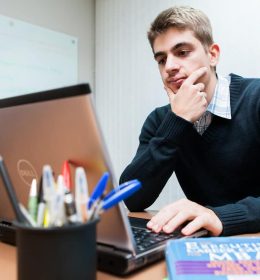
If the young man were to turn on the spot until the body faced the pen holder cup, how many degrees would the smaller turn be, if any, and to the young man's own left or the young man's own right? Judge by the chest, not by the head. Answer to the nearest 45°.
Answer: approximately 45° to the young man's own left

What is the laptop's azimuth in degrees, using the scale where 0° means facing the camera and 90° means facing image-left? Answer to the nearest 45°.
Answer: approximately 225°

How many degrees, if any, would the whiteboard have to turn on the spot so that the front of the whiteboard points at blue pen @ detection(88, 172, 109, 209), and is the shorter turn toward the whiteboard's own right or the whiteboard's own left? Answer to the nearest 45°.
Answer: approximately 45° to the whiteboard's own right

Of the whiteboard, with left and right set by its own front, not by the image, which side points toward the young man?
front

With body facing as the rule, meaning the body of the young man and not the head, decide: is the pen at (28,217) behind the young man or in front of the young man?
in front

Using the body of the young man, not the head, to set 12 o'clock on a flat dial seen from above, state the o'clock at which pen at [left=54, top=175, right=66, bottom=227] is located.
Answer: The pen is roughly at 11 o'clock from the young man.

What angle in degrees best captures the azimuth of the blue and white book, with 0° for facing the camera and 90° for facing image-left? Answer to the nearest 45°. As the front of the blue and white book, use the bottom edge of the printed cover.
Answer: approximately 0°

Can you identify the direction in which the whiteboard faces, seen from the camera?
facing the viewer and to the right of the viewer

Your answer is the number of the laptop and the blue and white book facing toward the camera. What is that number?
1

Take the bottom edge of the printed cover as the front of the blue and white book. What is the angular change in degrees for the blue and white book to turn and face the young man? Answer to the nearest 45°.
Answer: approximately 180°

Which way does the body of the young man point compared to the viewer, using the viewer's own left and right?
facing the viewer and to the left of the viewer

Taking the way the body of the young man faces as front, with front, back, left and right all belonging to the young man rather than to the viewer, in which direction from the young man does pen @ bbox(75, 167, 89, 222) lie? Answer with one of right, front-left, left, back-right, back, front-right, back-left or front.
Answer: front-left

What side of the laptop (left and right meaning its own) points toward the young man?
front
